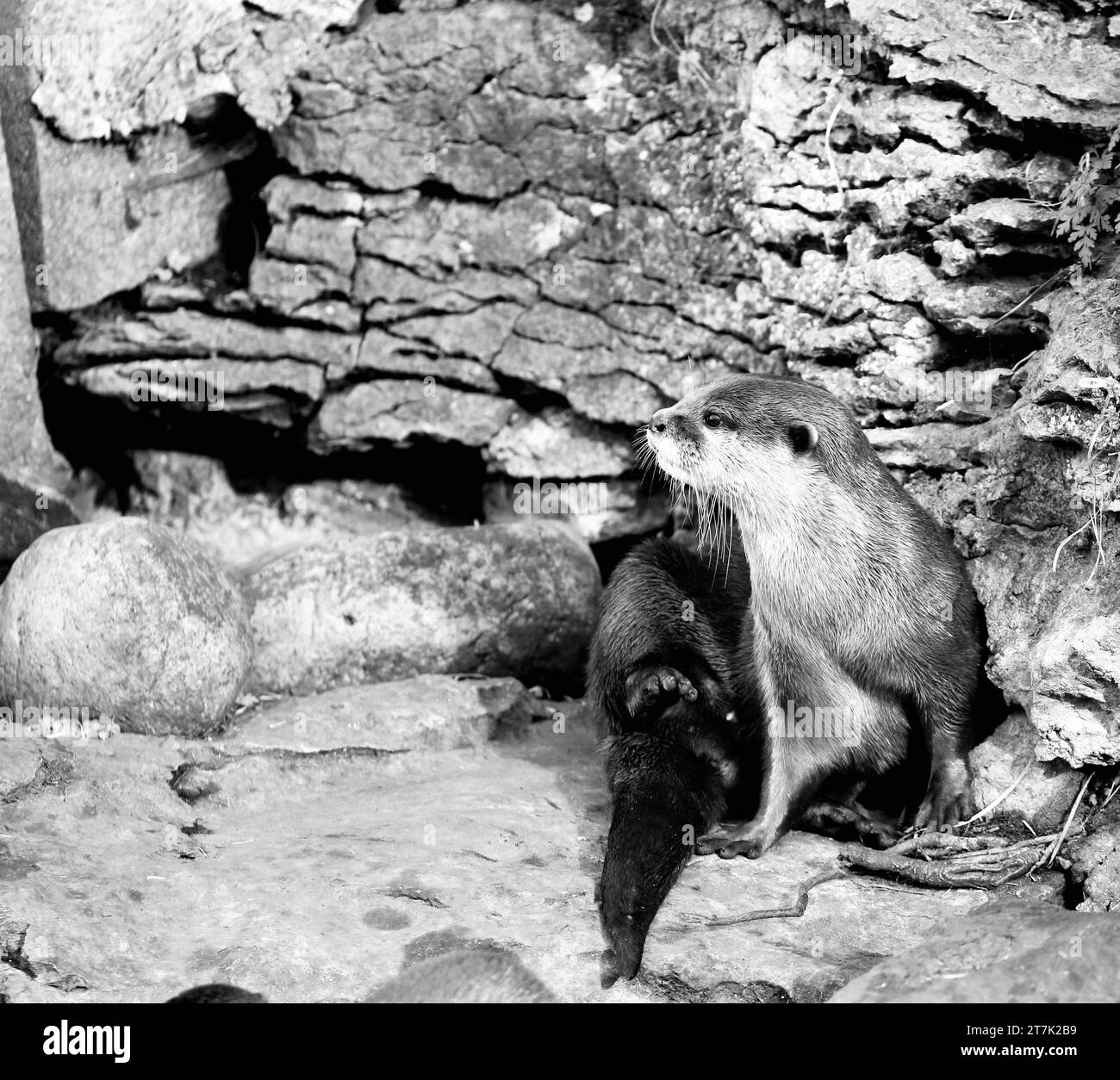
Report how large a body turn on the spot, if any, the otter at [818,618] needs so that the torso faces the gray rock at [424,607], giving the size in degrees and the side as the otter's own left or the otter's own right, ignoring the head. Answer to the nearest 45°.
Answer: approximately 90° to the otter's own right

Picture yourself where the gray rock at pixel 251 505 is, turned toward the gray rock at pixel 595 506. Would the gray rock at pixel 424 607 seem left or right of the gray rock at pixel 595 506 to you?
right

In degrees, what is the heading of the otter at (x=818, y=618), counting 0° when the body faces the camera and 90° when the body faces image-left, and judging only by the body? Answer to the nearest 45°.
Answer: approximately 45°

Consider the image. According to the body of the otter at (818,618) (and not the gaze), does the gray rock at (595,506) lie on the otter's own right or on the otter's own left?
on the otter's own right

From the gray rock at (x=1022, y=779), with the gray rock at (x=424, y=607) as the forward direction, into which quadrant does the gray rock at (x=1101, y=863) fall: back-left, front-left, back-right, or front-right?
back-left

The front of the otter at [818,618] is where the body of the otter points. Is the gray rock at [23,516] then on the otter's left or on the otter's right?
on the otter's right

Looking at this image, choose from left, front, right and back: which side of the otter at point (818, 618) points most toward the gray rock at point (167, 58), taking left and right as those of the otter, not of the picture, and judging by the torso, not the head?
right

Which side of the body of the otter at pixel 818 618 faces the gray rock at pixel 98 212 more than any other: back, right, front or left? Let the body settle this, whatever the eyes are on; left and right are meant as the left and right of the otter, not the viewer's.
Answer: right
